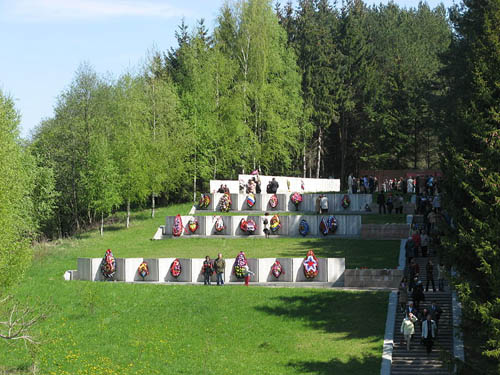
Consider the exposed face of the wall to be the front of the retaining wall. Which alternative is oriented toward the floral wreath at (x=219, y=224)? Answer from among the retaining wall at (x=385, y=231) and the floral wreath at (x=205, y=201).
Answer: the floral wreath at (x=205, y=201)

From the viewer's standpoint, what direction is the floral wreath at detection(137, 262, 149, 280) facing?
toward the camera

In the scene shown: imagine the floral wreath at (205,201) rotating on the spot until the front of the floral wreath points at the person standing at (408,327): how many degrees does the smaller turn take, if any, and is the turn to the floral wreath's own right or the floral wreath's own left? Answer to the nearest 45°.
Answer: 0° — it already faces them

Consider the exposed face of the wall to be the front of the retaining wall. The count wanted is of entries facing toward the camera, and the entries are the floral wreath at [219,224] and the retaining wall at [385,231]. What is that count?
2

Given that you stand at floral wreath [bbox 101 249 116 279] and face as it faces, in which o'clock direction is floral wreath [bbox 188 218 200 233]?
floral wreath [bbox 188 218 200 233] is roughly at 7 o'clock from floral wreath [bbox 101 249 116 279].

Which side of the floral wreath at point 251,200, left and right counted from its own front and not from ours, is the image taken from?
front

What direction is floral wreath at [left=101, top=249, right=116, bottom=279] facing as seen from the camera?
toward the camera

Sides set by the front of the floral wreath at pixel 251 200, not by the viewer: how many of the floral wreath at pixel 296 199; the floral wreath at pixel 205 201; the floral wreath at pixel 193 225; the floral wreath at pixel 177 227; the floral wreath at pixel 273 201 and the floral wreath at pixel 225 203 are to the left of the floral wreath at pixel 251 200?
2

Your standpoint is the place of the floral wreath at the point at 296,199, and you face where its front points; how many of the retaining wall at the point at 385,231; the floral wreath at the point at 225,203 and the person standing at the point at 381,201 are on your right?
1

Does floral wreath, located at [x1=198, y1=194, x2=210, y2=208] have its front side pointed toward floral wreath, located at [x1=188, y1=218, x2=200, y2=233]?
yes

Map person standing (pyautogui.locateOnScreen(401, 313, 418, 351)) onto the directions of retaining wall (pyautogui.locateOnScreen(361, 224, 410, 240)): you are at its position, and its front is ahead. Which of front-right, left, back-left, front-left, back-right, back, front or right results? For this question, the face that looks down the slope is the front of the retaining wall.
front

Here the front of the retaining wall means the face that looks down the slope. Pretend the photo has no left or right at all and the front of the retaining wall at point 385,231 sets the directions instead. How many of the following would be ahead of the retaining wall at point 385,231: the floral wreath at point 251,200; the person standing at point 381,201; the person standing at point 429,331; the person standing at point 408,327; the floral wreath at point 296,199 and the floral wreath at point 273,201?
2

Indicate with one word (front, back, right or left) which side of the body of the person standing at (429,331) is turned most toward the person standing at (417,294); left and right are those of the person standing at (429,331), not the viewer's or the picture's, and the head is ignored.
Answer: back

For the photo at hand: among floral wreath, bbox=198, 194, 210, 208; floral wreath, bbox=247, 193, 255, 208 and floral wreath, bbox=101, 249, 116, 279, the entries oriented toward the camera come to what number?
3
